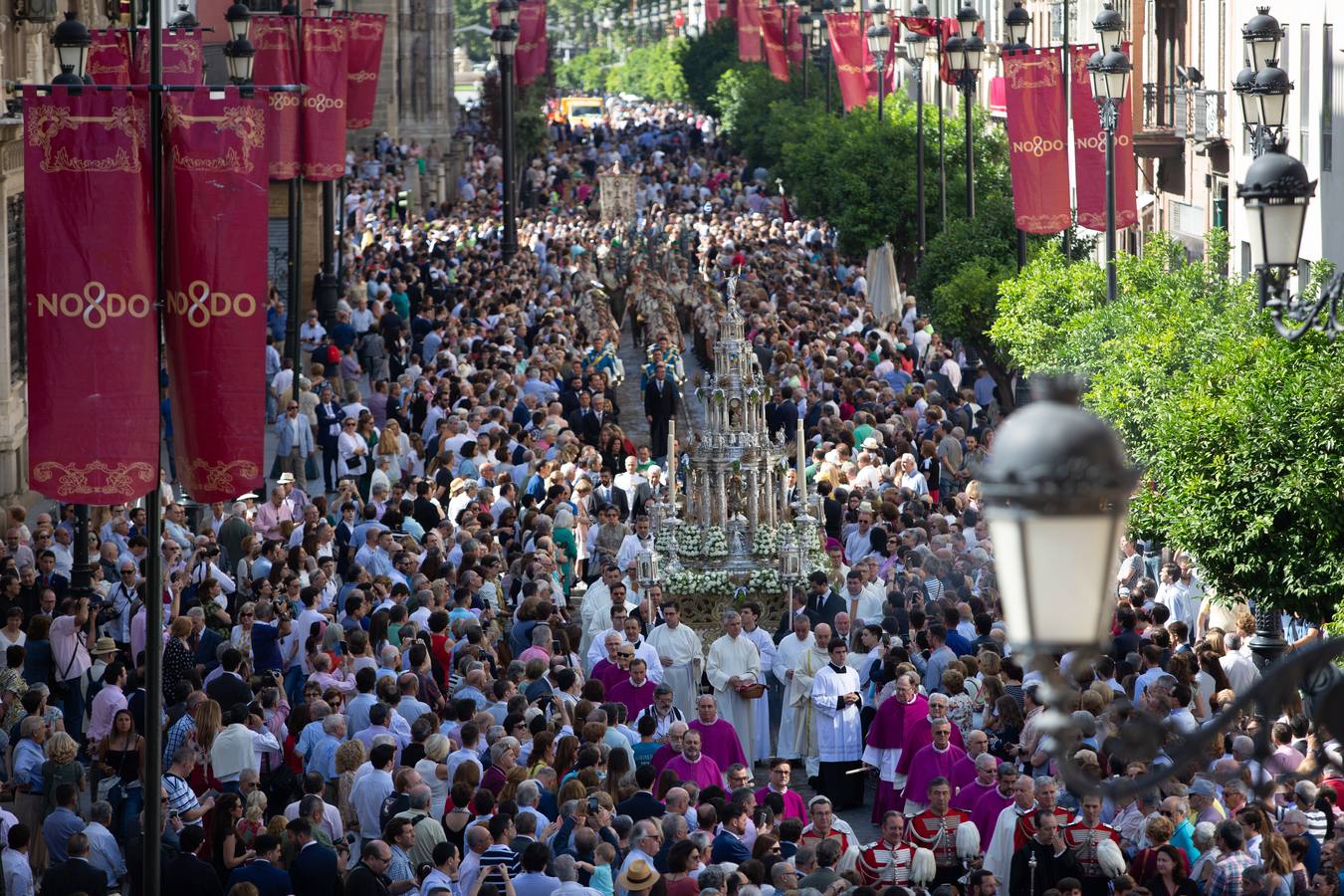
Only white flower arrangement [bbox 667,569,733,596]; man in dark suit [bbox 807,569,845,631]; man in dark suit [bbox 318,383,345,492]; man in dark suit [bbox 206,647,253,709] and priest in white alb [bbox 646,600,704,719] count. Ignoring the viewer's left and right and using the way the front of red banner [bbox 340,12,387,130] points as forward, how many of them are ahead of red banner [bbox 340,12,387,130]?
5

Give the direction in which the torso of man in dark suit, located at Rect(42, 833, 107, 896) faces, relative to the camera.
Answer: away from the camera

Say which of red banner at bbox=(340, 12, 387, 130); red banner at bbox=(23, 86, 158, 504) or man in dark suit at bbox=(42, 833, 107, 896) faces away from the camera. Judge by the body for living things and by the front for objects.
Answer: the man in dark suit

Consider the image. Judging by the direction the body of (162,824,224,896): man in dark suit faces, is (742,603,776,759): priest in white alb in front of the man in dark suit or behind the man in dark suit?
in front

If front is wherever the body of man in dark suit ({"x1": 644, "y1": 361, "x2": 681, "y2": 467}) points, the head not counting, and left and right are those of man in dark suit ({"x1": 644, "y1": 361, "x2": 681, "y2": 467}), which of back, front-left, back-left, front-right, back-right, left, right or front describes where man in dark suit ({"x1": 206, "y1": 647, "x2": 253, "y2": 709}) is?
front

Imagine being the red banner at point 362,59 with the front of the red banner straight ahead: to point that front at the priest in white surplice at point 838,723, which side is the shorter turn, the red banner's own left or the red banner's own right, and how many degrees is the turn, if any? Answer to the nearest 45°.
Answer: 0° — it already faces them

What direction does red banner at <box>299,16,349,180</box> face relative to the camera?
toward the camera

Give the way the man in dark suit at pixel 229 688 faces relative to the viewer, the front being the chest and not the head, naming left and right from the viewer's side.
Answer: facing away from the viewer and to the right of the viewer

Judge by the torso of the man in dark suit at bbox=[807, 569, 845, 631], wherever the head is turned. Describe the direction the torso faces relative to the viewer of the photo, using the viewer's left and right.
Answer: facing the viewer and to the left of the viewer

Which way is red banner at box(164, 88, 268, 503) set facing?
toward the camera

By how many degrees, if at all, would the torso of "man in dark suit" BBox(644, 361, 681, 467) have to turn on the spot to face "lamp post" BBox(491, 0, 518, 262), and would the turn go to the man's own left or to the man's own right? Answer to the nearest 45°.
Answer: approximately 180°

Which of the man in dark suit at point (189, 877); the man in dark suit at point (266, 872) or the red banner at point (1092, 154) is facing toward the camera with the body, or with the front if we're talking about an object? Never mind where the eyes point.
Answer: the red banner

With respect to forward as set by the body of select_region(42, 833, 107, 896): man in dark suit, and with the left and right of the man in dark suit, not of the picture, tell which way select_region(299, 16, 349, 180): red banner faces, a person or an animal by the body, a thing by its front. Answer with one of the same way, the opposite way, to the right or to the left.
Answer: the opposite way

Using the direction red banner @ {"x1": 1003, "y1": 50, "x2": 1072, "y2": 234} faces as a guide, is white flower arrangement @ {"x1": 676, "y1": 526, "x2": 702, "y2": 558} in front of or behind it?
in front

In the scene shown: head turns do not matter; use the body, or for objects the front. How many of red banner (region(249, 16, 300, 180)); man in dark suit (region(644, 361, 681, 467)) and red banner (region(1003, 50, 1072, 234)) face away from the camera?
0

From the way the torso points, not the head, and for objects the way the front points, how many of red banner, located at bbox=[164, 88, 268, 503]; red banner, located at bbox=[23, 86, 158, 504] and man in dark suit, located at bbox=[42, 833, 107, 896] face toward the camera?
2

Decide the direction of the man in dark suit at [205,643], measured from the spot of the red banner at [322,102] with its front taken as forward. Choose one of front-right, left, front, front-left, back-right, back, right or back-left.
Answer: front

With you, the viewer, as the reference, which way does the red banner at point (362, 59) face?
facing the viewer
